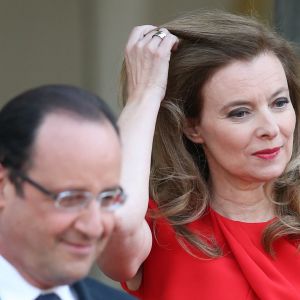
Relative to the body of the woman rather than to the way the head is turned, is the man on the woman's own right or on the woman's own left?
on the woman's own right

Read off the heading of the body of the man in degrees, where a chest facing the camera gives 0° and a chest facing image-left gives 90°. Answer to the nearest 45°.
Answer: approximately 315°

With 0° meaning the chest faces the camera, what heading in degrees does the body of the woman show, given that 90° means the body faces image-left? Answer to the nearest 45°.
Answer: approximately 315°

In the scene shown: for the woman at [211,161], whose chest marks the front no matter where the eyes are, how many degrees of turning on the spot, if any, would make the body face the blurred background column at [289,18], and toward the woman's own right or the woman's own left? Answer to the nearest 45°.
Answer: approximately 135° to the woman's own left

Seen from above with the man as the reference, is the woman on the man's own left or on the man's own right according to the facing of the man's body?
on the man's own left
